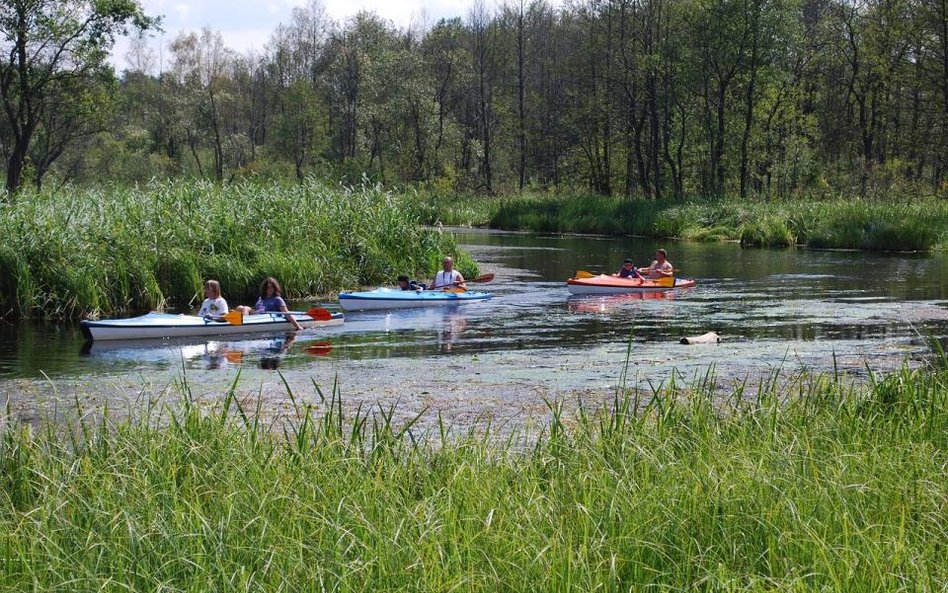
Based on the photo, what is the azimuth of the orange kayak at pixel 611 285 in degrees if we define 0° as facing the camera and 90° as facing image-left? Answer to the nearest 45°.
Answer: approximately 90°

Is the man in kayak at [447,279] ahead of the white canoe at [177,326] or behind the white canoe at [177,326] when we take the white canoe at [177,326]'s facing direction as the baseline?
behind

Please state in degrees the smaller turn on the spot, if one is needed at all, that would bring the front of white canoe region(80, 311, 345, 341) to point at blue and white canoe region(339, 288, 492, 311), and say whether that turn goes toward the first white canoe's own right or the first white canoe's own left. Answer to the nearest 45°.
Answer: approximately 135° to the first white canoe's own right

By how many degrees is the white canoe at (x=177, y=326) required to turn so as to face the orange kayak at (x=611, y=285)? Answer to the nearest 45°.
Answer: approximately 135° to its right

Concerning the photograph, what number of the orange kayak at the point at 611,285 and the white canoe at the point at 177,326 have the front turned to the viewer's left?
2

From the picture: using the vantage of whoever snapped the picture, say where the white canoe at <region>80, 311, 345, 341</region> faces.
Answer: facing to the left of the viewer

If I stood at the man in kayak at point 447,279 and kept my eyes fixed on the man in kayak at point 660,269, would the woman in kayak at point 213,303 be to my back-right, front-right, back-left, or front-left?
back-right

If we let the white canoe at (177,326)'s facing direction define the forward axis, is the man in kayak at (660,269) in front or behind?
behind

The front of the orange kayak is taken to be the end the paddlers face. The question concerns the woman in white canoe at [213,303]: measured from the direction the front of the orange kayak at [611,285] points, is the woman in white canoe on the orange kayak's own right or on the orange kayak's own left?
on the orange kayak's own left

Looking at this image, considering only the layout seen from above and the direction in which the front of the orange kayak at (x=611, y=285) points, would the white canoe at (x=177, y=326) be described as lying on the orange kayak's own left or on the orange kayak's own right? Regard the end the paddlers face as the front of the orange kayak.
on the orange kayak's own left
